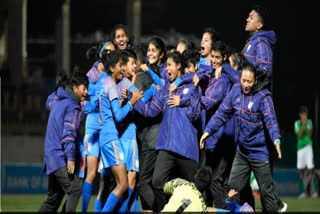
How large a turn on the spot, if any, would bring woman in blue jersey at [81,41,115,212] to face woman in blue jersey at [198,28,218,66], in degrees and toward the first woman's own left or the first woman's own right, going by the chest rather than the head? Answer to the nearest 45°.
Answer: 0° — they already face them

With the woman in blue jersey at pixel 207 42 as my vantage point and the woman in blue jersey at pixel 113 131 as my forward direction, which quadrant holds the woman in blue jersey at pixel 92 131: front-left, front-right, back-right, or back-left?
front-right

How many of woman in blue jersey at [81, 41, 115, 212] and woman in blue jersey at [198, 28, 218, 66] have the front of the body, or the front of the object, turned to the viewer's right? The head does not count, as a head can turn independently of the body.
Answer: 1

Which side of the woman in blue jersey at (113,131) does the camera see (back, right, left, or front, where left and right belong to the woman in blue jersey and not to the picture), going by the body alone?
right

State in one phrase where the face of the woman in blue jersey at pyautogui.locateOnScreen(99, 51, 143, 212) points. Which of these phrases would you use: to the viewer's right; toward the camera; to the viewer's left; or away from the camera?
to the viewer's right

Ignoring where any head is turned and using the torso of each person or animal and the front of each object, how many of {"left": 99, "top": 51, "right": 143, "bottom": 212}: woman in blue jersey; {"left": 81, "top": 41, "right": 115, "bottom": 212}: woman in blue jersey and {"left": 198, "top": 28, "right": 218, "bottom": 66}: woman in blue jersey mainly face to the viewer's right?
2

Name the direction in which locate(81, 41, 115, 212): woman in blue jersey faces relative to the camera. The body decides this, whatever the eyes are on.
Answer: to the viewer's right

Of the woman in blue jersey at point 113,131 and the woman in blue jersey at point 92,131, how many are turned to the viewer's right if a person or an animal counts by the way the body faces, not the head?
2

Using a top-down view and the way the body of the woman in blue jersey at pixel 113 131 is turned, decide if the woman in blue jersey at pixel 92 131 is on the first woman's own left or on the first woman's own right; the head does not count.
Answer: on the first woman's own left

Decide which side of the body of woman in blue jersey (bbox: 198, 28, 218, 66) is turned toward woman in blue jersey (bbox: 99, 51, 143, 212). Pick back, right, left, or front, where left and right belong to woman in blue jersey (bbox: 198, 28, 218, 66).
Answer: front

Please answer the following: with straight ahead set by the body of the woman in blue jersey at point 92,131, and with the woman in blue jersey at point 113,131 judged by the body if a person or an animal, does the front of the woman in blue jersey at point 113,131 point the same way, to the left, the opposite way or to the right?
the same way

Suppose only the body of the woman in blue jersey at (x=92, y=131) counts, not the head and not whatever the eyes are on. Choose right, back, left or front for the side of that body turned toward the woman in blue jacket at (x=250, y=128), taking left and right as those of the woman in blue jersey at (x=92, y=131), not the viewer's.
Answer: front

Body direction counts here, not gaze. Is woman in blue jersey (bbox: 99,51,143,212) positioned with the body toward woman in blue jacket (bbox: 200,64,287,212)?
yes

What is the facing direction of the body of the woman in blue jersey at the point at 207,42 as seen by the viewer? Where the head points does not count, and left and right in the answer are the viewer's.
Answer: facing the viewer and to the left of the viewer
